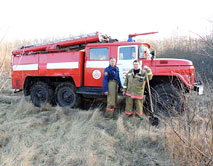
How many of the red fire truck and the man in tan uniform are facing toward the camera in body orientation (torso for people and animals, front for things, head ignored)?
1

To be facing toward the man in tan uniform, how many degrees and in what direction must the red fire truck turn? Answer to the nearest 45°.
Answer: approximately 45° to its right

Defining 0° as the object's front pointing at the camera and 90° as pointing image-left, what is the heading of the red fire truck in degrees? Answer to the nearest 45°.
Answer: approximately 270°

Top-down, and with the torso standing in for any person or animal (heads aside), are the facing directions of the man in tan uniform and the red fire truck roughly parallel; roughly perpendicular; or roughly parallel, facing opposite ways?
roughly perpendicular
